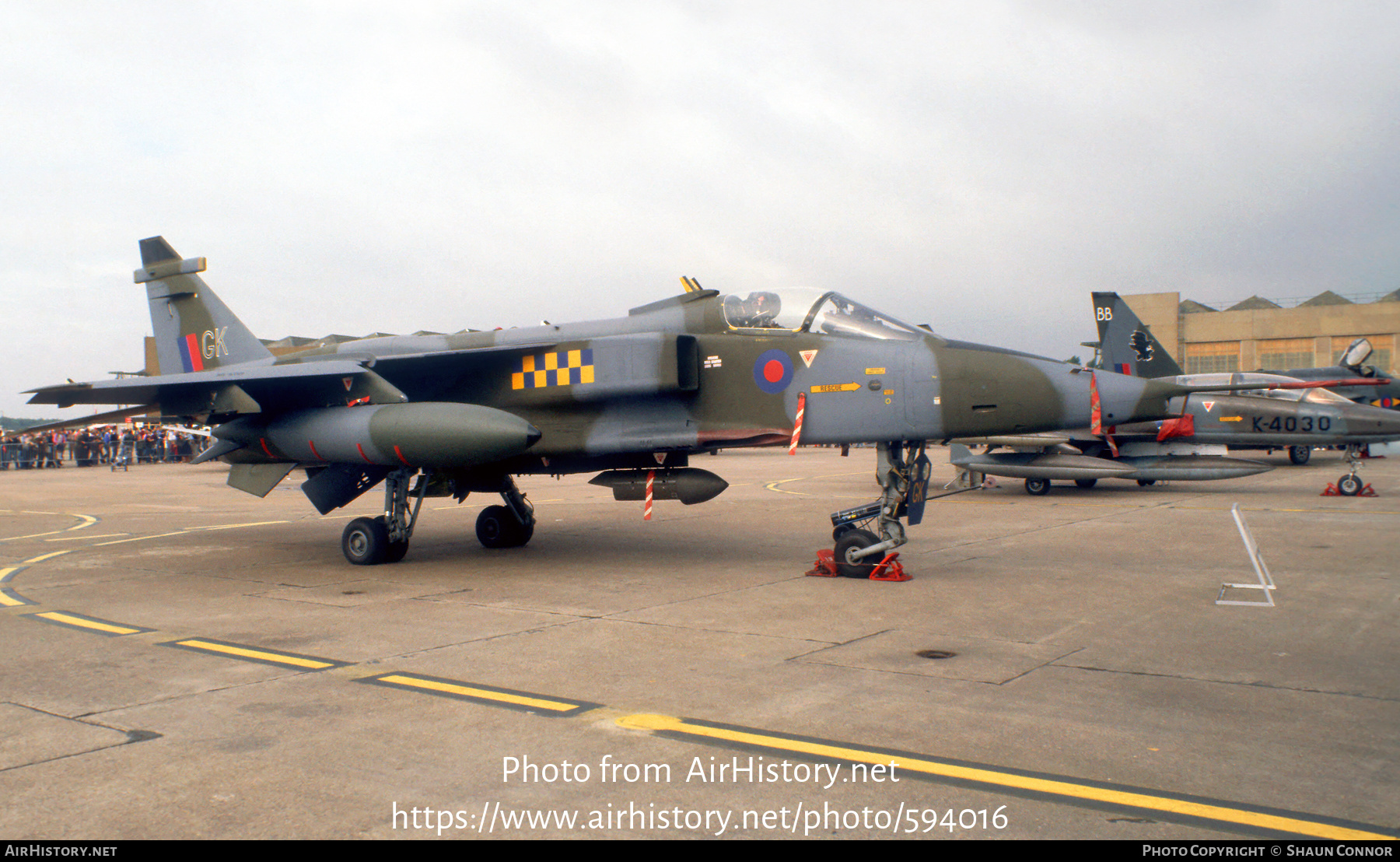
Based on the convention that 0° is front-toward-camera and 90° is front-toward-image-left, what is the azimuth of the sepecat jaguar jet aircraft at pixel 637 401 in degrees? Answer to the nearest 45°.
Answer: approximately 315°
